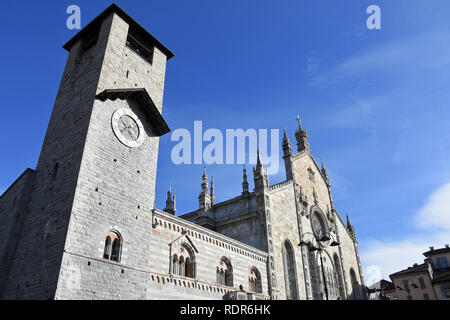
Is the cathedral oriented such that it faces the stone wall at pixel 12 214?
no
